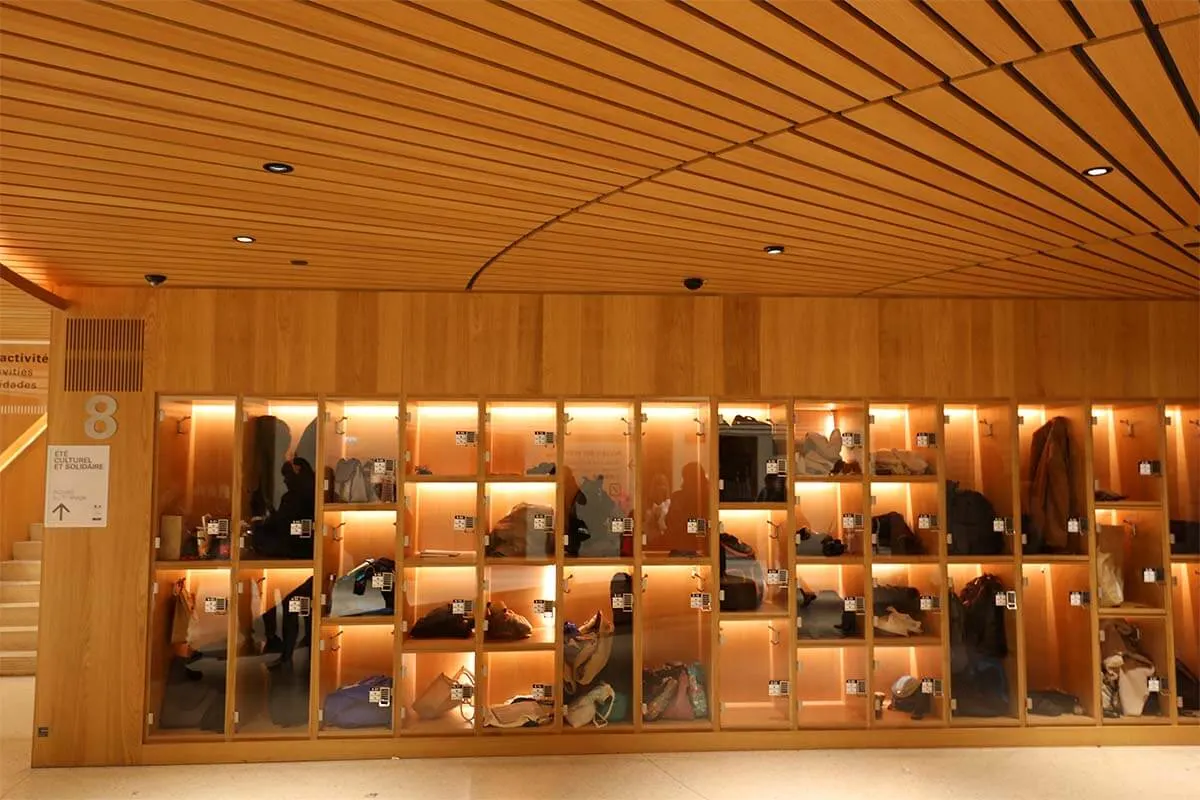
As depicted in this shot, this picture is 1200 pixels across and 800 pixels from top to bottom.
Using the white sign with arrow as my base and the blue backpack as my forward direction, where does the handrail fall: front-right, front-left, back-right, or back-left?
back-left

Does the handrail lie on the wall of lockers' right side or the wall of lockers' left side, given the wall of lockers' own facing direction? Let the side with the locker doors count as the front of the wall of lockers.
on its right

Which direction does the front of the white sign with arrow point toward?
toward the camera

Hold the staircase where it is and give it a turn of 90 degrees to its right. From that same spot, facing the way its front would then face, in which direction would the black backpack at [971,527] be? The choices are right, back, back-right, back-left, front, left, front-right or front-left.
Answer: back-left

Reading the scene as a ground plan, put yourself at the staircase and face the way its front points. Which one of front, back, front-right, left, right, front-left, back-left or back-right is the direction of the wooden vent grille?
front

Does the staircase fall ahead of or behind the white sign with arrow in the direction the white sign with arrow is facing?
behind

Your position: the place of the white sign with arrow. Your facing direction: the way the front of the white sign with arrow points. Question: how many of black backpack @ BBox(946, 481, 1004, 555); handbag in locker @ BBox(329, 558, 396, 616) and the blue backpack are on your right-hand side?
0

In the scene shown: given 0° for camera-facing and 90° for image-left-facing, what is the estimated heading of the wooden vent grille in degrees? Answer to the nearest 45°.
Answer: approximately 0°

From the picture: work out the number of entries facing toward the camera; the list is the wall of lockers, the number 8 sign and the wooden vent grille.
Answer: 3
